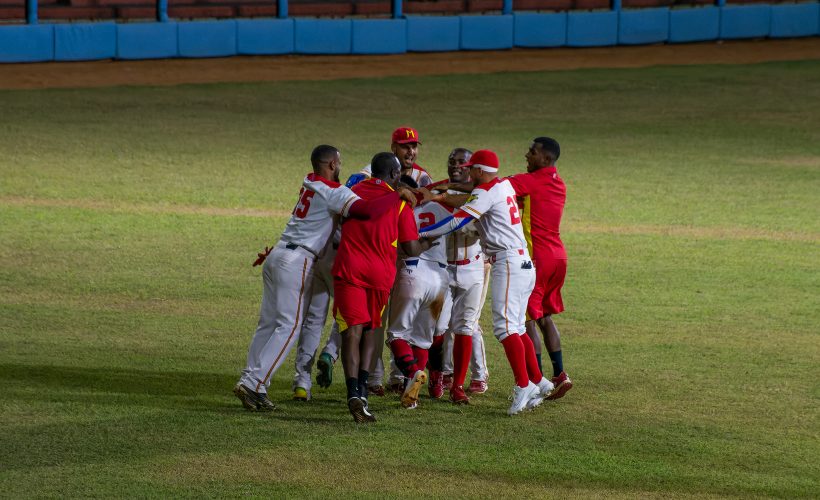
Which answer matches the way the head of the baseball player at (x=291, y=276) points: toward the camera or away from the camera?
away from the camera

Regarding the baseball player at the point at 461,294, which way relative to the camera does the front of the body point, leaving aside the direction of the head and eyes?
toward the camera

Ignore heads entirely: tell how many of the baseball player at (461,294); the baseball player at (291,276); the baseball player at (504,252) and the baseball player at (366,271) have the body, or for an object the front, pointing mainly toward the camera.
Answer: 1

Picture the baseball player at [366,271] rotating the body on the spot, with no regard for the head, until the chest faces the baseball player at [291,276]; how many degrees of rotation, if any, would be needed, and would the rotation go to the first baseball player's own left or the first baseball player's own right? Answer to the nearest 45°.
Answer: approximately 135° to the first baseball player's own left

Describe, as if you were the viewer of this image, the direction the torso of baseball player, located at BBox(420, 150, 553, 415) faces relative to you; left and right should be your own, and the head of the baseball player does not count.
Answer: facing away from the viewer and to the left of the viewer

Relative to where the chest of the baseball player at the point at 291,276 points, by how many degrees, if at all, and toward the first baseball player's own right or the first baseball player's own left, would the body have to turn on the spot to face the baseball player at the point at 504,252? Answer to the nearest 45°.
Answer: approximately 45° to the first baseball player's own right

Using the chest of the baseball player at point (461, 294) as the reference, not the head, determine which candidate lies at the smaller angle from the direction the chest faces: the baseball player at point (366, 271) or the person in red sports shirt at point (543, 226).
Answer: the baseball player

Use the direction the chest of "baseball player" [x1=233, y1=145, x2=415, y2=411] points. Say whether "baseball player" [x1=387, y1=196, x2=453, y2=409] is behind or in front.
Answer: in front

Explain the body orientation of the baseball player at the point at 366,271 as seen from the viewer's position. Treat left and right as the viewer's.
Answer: facing away from the viewer and to the right of the viewer

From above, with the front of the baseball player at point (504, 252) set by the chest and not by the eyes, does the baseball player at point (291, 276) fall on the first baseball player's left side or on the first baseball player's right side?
on the first baseball player's left side

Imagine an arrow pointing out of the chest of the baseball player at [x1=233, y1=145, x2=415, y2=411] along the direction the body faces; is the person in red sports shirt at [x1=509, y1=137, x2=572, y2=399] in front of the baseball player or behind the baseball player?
in front

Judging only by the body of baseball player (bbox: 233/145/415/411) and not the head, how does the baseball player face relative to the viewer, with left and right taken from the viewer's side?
facing away from the viewer and to the right of the viewer
